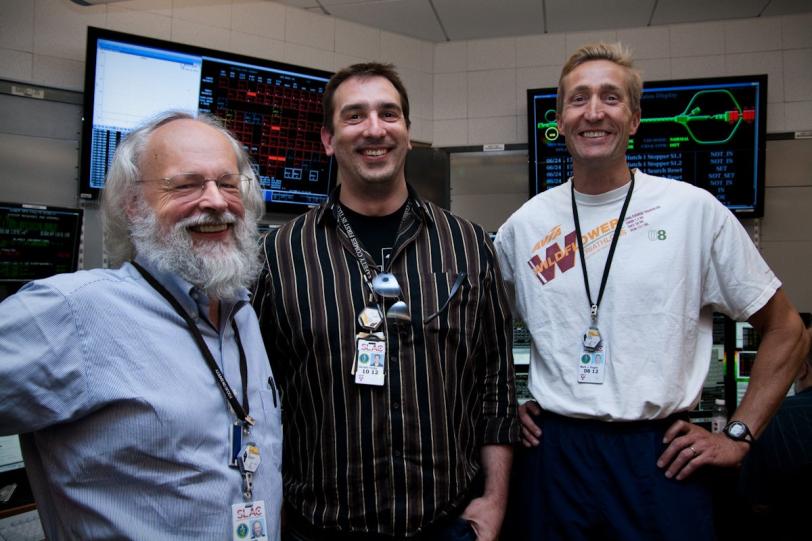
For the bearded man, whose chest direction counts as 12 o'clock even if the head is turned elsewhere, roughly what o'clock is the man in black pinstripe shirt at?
The man in black pinstripe shirt is roughly at 10 o'clock from the bearded man.

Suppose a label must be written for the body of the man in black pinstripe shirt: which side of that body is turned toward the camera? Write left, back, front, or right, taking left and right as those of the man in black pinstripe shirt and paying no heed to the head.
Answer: front

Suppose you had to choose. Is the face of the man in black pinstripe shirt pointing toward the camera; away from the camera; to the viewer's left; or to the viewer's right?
toward the camera

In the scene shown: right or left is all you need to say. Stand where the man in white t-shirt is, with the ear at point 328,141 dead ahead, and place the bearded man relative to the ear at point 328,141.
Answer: left

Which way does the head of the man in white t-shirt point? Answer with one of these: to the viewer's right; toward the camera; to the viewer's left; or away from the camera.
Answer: toward the camera

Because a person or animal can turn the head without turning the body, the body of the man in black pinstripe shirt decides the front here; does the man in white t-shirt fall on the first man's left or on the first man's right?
on the first man's left

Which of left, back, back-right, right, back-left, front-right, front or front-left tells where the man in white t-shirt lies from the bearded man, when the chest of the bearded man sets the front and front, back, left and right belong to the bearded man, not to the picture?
front-left

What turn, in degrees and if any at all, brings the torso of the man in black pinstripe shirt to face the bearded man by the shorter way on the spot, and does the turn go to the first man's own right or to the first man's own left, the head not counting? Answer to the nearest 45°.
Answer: approximately 45° to the first man's own right

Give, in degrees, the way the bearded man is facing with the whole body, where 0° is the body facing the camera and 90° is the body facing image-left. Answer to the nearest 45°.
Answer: approximately 315°
